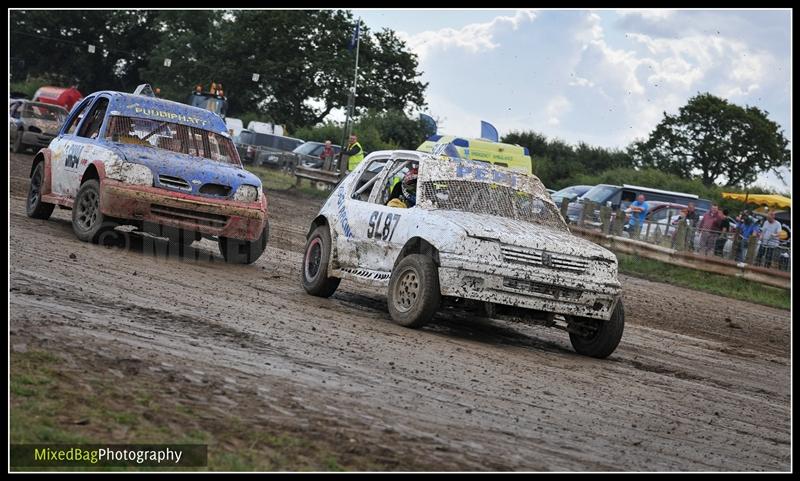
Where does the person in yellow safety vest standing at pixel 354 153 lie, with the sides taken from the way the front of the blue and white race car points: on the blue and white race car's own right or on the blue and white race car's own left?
on the blue and white race car's own left

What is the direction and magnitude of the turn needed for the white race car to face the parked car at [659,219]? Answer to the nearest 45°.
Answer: approximately 135° to its left

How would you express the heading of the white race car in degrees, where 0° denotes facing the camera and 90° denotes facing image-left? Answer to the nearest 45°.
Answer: approximately 315°

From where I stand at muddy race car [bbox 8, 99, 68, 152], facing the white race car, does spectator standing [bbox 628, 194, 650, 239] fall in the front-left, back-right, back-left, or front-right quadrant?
front-left

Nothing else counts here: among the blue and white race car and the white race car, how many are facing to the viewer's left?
0

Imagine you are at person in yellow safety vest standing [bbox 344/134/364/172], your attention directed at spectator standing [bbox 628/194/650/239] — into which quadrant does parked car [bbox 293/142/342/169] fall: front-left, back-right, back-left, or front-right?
back-left

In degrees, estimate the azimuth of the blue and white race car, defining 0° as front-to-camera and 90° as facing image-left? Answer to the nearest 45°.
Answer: approximately 315°

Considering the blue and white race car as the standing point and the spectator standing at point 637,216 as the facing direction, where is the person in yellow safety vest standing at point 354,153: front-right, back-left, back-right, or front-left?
front-left

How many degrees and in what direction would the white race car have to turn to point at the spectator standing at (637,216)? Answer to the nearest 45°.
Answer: approximately 135° to its left

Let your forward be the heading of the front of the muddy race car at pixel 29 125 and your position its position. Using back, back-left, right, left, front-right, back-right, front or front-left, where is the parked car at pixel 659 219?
front

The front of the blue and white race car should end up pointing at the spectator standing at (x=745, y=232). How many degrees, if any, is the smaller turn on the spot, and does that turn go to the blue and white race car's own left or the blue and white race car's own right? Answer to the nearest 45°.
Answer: approximately 90° to the blue and white race car's own left

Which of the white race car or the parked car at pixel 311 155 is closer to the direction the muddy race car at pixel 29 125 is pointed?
the white race car

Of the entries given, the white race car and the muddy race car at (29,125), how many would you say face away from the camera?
0

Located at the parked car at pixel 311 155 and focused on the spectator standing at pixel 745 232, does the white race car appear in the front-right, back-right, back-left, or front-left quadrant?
front-right
